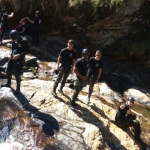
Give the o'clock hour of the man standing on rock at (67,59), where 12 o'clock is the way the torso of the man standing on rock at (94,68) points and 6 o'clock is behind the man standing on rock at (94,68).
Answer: the man standing on rock at (67,59) is roughly at 2 o'clock from the man standing on rock at (94,68).

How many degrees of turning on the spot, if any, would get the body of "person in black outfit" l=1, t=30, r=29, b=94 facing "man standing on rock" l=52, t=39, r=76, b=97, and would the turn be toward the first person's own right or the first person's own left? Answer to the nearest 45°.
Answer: approximately 135° to the first person's own left

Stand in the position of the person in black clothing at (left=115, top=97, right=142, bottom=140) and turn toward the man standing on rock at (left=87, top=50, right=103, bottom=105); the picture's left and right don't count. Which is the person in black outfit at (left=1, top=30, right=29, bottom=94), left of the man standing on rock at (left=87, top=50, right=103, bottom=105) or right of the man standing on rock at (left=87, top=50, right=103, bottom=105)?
left

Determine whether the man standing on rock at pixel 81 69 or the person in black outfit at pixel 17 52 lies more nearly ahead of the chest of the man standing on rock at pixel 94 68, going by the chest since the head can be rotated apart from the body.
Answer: the man standing on rock

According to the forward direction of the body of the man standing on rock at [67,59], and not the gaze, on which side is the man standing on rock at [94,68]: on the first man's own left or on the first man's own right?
on the first man's own left

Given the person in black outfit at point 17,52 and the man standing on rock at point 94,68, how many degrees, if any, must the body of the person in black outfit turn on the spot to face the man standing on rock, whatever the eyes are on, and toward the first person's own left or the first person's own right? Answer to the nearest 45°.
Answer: approximately 135° to the first person's own left
